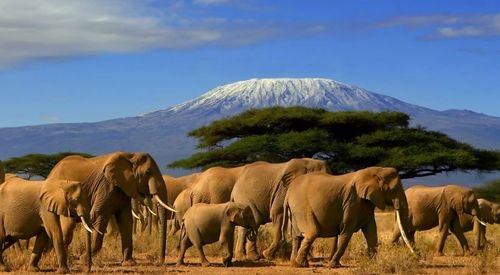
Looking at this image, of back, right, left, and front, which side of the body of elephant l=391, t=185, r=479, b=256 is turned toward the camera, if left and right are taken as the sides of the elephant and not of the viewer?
right

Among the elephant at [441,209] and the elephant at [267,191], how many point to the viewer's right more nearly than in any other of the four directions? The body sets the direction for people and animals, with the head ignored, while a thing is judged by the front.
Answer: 2

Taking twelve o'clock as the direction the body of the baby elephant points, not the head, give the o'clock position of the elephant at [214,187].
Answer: The elephant is roughly at 9 o'clock from the baby elephant.

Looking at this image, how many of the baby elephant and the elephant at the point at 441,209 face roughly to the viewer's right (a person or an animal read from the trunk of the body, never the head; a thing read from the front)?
2

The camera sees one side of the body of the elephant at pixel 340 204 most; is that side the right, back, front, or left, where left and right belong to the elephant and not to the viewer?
right

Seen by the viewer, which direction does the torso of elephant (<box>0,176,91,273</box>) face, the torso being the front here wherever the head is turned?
to the viewer's right

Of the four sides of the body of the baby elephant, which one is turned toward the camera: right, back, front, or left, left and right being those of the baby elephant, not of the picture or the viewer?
right
